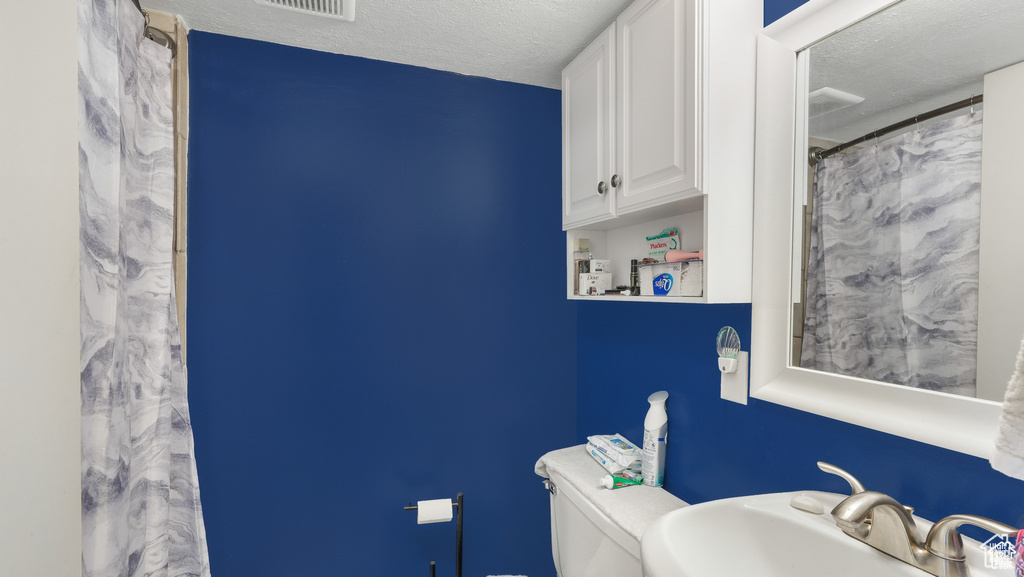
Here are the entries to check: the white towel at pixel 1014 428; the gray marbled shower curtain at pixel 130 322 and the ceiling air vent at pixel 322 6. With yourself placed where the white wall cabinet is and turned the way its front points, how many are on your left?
1

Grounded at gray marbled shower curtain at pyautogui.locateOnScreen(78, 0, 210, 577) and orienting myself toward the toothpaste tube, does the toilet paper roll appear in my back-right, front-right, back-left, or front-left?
front-left

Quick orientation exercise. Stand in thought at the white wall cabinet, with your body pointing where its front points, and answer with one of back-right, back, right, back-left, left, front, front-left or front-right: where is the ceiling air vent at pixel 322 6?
front-right

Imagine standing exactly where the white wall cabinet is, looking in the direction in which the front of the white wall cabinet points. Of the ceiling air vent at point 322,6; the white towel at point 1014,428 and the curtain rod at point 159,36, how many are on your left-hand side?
1

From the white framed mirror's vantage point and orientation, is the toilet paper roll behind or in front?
in front

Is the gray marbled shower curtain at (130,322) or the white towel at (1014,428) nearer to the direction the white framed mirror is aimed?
the gray marbled shower curtain

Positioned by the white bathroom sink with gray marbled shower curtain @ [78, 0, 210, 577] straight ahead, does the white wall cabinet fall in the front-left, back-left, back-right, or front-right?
front-right

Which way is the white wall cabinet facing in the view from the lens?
facing the viewer and to the left of the viewer

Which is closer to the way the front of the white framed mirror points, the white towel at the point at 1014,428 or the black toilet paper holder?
the black toilet paper holder

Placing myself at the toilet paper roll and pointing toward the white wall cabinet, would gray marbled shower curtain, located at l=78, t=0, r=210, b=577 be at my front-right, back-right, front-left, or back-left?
back-right

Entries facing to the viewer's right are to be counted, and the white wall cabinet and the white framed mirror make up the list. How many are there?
0
